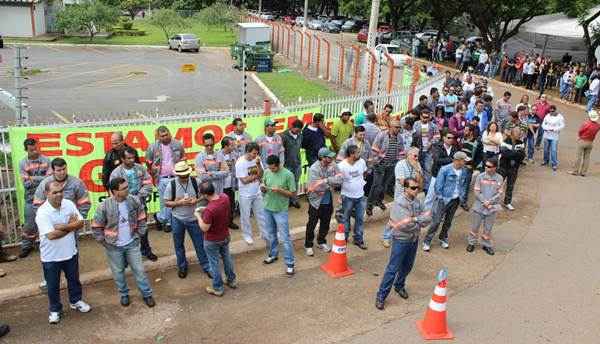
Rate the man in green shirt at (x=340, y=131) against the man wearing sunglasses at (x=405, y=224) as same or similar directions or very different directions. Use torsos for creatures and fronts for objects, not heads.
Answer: same or similar directions

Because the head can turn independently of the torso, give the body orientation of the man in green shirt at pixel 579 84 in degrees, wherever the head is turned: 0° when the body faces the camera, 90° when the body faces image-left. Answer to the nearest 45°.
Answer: approximately 45°

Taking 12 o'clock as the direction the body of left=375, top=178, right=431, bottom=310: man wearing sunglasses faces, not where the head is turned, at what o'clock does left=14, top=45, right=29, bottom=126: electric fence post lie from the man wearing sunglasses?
The electric fence post is roughly at 5 o'clock from the man wearing sunglasses.

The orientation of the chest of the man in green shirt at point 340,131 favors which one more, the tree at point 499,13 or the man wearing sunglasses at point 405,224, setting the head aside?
the man wearing sunglasses

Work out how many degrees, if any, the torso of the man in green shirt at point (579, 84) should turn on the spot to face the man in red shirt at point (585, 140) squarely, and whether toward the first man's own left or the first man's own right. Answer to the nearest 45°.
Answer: approximately 45° to the first man's own left

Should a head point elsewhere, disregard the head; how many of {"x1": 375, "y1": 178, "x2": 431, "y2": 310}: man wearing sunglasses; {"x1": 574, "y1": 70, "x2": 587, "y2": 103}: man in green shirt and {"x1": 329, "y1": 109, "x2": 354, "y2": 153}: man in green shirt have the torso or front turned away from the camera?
0

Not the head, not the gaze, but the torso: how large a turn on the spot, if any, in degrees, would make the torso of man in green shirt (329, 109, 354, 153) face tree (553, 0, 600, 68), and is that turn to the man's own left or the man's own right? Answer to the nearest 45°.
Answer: approximately 90° to the man's own left

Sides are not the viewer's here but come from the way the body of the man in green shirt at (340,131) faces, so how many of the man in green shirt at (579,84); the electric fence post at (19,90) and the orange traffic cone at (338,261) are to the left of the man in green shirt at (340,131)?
1

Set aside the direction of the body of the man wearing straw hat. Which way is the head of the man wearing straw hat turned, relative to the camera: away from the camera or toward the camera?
toward the camera

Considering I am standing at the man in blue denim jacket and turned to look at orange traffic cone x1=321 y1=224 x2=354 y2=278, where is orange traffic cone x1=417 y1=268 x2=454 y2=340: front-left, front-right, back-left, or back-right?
front-left

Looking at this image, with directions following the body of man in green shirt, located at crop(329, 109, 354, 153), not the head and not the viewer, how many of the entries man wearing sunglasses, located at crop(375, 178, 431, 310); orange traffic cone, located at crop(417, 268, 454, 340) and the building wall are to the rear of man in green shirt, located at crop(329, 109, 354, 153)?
1

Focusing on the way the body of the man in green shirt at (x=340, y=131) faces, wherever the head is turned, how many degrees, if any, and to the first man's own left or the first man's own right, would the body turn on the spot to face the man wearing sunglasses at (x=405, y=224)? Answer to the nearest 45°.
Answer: approximately 45° to the first man's own right

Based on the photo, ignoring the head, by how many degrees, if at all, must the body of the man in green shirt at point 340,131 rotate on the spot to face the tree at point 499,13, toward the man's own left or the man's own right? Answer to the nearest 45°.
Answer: approximately 135° to the man's own left

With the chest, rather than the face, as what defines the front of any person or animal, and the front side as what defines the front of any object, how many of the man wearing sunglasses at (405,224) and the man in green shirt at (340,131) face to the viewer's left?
0
